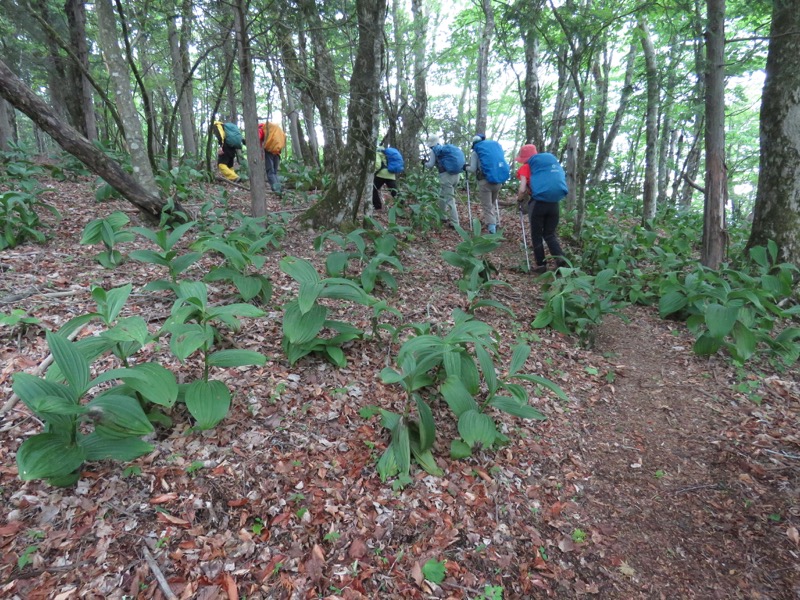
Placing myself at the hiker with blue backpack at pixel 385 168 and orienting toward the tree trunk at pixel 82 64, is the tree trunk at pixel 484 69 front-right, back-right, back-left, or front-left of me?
back-right

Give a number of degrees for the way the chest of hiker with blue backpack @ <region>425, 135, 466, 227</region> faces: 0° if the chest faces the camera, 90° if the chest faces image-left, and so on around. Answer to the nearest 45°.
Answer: approximately 135°

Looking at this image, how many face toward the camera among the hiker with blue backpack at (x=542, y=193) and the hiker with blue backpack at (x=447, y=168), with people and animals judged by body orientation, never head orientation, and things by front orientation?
0

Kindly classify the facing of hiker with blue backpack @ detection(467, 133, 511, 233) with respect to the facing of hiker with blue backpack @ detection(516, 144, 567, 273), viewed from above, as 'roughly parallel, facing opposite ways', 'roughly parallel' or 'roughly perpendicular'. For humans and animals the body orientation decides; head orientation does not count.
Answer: roughly parallel

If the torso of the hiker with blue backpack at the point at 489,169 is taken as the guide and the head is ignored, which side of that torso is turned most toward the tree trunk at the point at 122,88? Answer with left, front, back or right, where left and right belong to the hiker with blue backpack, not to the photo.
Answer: left

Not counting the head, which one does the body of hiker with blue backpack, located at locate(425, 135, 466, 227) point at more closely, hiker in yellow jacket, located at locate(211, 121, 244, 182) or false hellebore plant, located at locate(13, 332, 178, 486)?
the hiker in yellow jacket

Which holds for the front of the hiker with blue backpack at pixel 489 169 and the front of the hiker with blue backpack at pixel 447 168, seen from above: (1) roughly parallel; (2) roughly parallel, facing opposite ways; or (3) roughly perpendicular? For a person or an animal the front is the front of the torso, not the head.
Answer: roughly parallel

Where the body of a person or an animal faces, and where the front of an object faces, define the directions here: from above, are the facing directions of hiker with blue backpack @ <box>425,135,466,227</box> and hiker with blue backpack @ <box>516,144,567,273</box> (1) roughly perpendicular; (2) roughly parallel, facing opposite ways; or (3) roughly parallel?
roughly parallel

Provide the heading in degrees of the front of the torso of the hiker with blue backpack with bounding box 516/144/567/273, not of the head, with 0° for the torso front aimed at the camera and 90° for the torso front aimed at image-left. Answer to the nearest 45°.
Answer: approximately 135°

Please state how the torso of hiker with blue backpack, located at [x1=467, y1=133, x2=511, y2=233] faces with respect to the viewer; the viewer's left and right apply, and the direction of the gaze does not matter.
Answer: facing away from the viewer and to the left of the viewer

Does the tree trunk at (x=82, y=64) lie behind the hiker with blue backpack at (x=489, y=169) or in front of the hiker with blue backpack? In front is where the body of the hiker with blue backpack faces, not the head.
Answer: in front

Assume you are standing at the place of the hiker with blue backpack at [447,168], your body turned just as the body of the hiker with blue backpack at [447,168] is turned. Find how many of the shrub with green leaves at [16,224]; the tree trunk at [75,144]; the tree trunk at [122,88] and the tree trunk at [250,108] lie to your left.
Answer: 4

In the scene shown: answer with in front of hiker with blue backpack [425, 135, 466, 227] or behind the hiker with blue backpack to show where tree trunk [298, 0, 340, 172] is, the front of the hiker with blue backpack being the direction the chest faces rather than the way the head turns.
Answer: in front

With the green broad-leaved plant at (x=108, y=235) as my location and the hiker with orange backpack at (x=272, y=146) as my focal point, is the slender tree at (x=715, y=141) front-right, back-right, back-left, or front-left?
front-right

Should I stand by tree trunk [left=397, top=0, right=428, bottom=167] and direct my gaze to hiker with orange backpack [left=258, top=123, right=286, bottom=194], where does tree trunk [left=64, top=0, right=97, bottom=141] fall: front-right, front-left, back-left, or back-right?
front-right

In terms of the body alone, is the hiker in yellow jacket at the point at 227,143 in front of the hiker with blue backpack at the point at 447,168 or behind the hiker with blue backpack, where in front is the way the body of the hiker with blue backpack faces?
in front

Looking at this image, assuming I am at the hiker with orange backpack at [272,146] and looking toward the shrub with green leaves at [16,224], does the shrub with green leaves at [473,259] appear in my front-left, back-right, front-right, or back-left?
front-left
